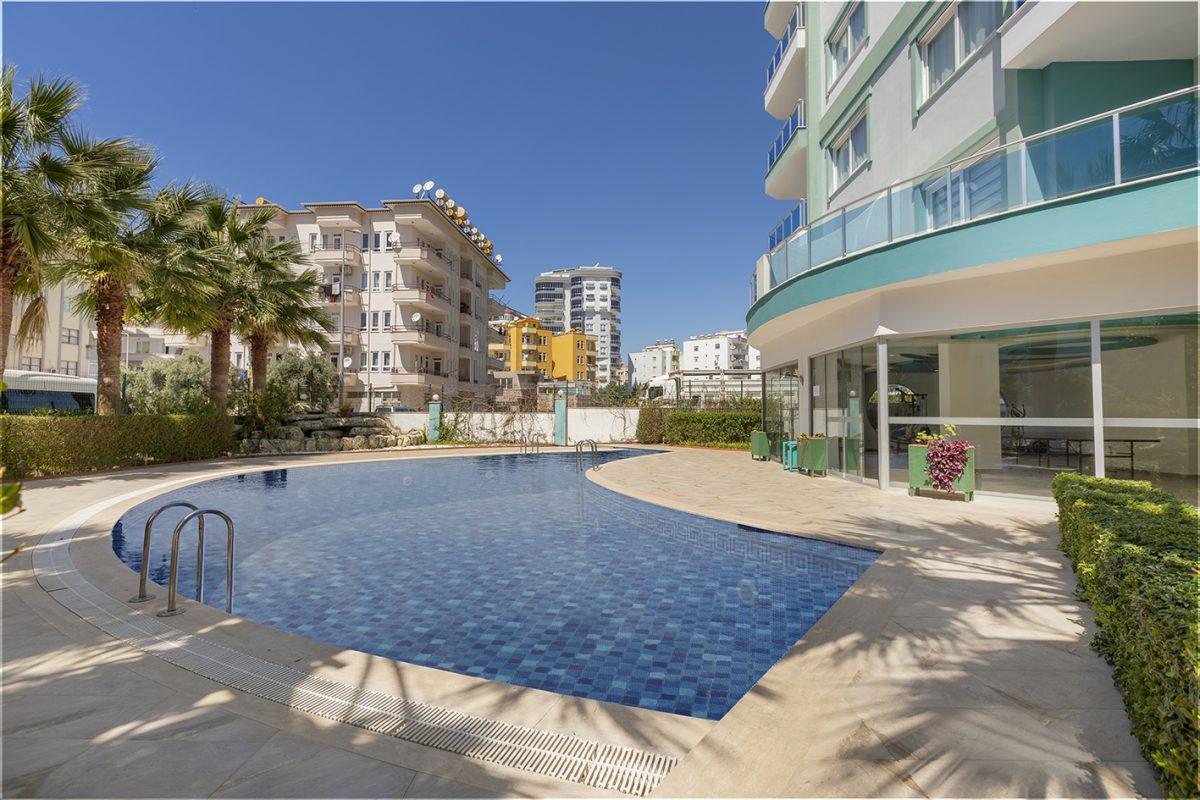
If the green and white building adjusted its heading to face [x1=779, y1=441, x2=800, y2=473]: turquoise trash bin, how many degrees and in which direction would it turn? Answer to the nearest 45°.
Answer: approximately 90° to its right

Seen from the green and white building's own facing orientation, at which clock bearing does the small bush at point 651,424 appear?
The small bush is roughly at 3 o'clock from the green and white building.

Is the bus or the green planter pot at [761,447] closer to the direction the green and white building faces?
the bus

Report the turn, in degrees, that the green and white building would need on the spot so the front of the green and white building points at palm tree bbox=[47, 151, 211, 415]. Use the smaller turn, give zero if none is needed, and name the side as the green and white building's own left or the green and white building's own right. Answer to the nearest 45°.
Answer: approximately 45° to the green and white building's own right

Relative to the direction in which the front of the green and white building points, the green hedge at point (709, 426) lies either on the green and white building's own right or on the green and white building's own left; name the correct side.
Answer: on the green and white building's own right

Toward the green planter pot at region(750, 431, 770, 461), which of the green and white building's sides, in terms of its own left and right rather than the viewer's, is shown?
right

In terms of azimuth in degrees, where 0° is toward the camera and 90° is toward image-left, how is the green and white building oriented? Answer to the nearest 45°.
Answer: approximately 45°

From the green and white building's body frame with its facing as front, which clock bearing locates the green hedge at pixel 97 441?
The green hedge is roughly at 1 o'clock from the green and white building.
